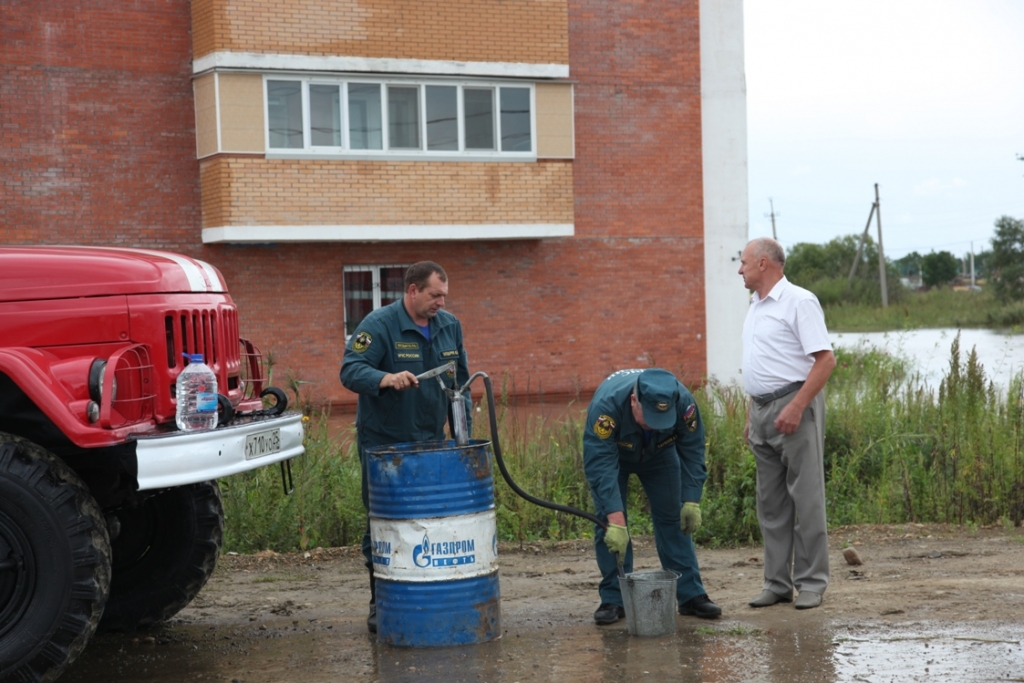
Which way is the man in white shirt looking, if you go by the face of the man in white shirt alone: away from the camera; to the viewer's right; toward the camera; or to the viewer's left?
to the viewer's left

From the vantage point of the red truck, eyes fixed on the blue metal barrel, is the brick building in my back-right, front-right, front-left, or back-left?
front-left

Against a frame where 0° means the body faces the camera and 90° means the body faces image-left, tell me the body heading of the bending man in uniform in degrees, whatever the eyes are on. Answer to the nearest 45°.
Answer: approximately 0°

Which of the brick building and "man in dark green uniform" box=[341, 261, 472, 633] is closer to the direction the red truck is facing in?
the man in dark green uniform

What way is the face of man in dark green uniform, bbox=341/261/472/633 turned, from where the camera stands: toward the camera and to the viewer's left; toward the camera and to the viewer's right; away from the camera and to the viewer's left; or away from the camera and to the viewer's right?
toward the camera and to the viewer's right

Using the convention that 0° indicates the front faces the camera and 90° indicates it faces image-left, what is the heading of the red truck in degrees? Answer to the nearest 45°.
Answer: approximately 315°

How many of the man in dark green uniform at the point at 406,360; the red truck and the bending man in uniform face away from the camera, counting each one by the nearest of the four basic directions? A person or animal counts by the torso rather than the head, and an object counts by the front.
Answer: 0

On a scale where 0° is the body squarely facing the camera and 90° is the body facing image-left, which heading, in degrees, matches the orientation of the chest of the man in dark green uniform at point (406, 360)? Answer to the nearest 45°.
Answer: approximately 315°

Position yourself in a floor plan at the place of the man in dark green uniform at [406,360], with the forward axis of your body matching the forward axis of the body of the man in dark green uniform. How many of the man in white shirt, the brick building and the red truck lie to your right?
1

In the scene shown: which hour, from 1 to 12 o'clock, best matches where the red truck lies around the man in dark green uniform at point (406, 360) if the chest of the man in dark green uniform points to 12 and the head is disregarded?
The red truck is roughly at 3 o'clock from the man in dark green uniform.

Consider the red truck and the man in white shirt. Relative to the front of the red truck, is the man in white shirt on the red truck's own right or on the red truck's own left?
on the red truck's own left

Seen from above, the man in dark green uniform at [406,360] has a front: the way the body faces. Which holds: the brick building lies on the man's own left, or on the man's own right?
on the man's own left

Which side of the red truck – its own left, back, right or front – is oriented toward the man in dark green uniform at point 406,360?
left
